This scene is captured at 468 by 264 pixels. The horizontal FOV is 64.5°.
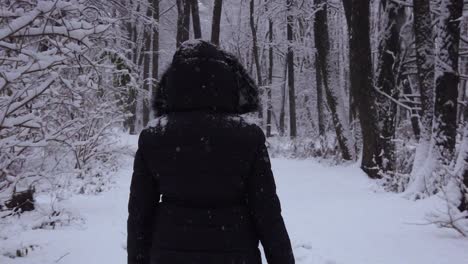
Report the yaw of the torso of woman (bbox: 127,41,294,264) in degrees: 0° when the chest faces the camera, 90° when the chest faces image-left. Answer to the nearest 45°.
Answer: approximately 180°

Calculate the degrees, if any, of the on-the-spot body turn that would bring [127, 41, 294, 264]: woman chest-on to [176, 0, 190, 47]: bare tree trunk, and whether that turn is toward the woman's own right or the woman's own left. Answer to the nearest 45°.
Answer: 0° — they already face it

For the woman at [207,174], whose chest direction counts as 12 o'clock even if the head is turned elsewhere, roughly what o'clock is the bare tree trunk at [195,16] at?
The bare tree trunk is roughly at 12 o'clock from the woman.

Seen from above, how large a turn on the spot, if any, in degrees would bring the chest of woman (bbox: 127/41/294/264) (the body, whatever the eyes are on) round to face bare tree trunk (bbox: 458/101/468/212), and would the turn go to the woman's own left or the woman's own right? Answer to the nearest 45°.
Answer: approximately 45° to the woman's own right

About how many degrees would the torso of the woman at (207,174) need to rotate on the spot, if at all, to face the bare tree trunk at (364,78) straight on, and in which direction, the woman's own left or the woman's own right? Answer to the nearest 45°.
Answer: approximately 45° to the woman's own right

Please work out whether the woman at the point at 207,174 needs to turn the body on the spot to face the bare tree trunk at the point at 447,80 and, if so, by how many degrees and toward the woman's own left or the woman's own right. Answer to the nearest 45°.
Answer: approximately 45° to the woman's own right

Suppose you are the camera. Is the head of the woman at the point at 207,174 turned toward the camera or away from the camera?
away from the camera

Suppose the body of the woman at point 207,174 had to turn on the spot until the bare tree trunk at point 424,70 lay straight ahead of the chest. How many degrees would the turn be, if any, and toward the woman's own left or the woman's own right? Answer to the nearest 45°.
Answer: approximately 45° to the woman's own right
